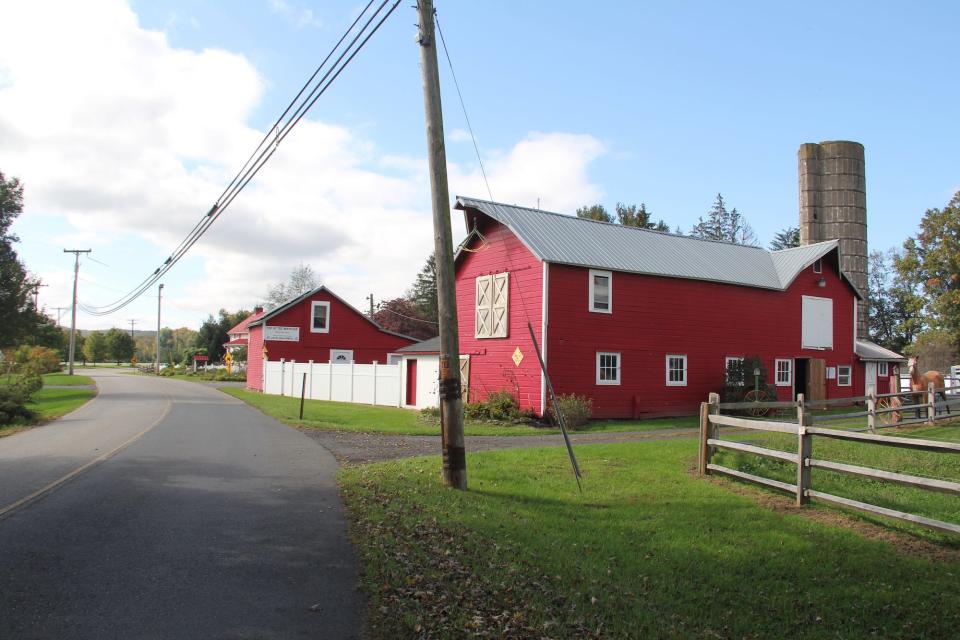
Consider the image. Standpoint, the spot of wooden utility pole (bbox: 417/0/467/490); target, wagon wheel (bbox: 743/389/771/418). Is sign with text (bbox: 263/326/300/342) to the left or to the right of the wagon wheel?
left

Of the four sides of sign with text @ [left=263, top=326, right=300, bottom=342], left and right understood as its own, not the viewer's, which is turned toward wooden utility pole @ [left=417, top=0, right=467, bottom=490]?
front

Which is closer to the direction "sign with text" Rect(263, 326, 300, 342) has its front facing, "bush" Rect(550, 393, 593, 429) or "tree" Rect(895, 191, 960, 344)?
the bush

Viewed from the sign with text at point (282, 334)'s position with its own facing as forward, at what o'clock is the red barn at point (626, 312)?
The red barn is roughly at 11 o'clock from the sign with text.

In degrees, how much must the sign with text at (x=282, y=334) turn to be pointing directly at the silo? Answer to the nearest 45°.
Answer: approximately 45° to its left

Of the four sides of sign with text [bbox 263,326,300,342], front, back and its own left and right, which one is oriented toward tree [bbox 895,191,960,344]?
left

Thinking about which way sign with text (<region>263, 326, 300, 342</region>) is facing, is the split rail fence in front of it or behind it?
in front

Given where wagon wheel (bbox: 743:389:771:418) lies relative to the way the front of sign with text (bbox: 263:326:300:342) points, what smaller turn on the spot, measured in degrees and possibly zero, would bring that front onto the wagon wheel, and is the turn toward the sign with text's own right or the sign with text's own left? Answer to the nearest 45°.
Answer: approximately 45° to the sign with text's own left

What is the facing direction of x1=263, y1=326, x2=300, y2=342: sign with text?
toward the camera

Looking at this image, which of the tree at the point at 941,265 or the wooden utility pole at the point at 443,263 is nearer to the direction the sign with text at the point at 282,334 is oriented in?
the wooden utility pole

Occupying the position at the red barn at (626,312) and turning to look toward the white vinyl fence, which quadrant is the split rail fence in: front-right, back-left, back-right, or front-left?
back-left

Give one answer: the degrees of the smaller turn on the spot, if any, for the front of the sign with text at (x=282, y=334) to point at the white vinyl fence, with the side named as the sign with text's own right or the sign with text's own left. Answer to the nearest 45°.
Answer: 0° — it already faces it
